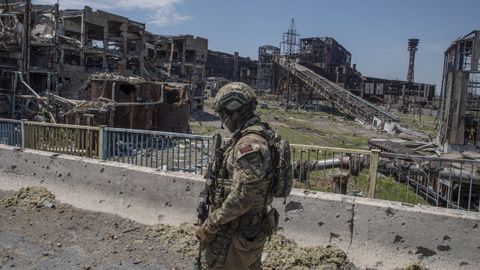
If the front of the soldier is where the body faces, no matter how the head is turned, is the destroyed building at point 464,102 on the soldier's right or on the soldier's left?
on the soldier's right

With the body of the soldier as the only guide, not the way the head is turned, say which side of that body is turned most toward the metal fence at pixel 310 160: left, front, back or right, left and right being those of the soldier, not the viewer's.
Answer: right

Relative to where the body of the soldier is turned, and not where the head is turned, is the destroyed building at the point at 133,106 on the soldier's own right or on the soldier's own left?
on the soldier's own right

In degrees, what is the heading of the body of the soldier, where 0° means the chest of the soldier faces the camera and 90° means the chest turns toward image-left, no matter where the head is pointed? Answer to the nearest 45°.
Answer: approximately 90°

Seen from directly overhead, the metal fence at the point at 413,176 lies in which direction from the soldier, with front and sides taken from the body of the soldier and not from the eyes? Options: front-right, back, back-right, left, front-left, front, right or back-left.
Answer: back-right

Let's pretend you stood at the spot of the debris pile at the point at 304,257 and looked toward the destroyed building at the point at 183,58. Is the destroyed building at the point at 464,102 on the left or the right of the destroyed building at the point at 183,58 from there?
right

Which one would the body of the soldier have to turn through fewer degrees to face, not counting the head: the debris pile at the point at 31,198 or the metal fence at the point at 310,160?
the debris pile
